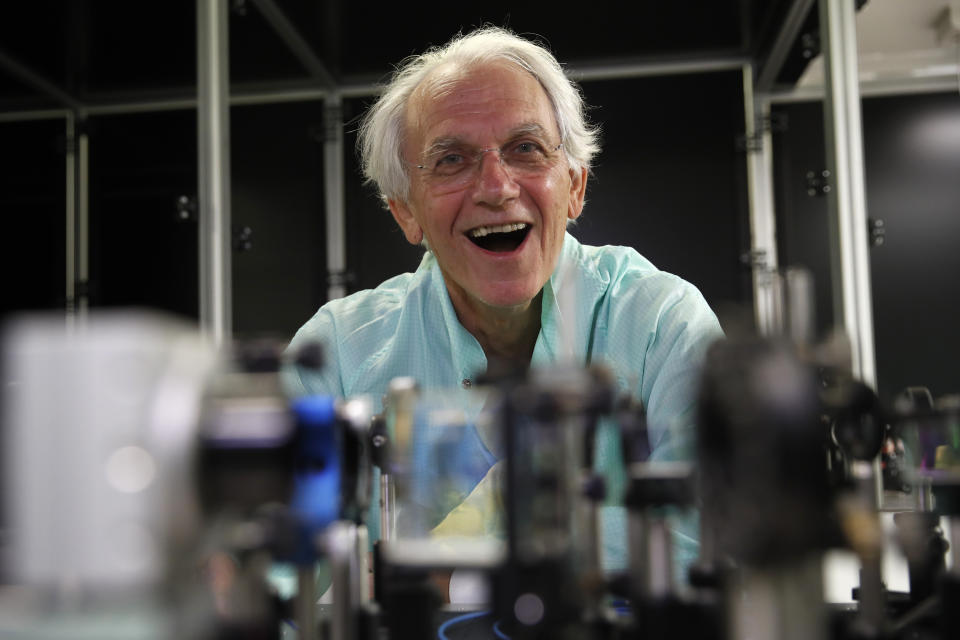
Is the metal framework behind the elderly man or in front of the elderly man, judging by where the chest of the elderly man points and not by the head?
behind

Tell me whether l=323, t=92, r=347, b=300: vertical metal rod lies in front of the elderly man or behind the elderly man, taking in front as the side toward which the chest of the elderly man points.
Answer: behind

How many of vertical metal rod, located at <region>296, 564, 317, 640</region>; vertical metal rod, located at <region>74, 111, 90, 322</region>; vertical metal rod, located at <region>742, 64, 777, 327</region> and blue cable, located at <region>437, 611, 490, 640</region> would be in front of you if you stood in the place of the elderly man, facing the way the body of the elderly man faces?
2

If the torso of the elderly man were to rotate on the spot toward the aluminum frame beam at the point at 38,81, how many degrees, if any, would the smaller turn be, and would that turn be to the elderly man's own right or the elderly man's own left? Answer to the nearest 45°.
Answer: approximately 135° to the elderly man's own right

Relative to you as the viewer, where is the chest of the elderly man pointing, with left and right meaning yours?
facing the viewer

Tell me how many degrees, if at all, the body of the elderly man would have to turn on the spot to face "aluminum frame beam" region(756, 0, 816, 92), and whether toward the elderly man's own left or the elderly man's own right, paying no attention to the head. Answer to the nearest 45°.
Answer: approximately 135° to the elderly man's own left

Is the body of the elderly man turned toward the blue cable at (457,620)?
yes

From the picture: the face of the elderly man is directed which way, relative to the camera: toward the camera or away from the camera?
toward the camera

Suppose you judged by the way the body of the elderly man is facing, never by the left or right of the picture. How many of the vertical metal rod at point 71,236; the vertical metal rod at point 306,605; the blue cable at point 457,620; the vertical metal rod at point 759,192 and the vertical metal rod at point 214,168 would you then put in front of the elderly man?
2

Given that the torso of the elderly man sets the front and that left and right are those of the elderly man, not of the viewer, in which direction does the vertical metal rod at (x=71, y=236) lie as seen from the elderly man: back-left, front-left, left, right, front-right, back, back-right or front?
back-right

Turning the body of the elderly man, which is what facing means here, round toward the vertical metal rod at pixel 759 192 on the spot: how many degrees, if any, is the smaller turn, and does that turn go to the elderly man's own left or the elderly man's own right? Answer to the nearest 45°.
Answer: approximately 135° to the elderly man's own left

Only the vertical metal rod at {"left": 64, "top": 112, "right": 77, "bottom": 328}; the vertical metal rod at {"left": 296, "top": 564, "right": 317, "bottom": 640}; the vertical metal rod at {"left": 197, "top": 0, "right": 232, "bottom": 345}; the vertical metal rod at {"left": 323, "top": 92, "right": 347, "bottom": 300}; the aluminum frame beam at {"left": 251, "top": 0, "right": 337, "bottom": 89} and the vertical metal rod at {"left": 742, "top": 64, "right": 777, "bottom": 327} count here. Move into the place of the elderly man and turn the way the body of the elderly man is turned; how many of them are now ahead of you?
1

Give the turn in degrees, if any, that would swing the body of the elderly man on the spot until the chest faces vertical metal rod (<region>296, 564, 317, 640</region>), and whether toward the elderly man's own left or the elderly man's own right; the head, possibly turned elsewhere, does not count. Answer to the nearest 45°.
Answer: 0° — they already face it
